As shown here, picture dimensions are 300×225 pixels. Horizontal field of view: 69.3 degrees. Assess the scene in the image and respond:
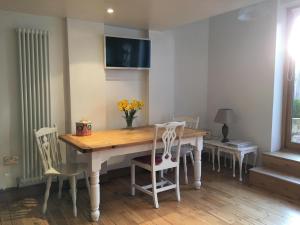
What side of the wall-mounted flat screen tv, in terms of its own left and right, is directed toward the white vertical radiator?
right

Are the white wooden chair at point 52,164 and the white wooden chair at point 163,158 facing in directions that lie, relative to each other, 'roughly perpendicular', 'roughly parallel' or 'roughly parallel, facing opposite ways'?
roughly perpendicular

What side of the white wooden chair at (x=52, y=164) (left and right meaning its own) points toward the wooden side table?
front

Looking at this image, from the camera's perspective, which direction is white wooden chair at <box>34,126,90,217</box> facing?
to the viewer's right

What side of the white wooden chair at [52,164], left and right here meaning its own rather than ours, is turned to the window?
front

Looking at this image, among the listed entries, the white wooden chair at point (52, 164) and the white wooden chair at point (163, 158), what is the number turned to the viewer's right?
1

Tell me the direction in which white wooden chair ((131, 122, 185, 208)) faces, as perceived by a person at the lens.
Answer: facing away from the viewer and to the left of the viewer

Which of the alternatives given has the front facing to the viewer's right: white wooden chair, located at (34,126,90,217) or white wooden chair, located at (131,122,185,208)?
white wooden chair, located at (34,126,90,217)

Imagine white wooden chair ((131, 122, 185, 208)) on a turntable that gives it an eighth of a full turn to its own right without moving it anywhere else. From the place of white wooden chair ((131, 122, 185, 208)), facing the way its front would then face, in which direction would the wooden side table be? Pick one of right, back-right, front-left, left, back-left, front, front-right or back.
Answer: front-right

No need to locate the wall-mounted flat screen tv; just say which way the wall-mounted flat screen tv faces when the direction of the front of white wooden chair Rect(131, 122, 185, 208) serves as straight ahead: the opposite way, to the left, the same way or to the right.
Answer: the opposite way
